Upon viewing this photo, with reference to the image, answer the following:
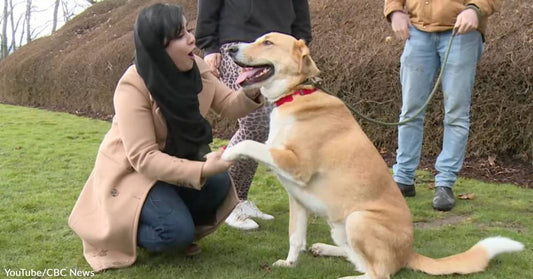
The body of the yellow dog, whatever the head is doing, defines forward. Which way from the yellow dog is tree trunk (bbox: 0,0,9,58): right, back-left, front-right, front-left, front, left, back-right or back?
front-right

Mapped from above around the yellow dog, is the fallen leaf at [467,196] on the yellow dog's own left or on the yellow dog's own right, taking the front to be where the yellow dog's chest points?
on the yellow dog's own right

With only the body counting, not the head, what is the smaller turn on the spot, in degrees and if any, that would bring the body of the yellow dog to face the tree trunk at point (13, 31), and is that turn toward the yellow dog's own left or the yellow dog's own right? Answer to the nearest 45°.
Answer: approximately 45° to the yellow dog's own right

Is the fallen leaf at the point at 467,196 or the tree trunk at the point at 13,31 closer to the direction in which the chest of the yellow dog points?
the tree trunk

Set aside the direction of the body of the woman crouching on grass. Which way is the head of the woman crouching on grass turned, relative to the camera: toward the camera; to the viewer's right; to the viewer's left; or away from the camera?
to the viewer's right

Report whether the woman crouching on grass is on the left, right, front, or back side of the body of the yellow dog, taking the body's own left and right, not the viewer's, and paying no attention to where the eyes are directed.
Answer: front

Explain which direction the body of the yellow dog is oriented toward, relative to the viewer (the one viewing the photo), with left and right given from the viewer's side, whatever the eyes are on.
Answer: facing to the left of the viewer

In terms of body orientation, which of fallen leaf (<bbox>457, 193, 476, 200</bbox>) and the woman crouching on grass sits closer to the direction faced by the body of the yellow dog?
the woman crouching on grass
